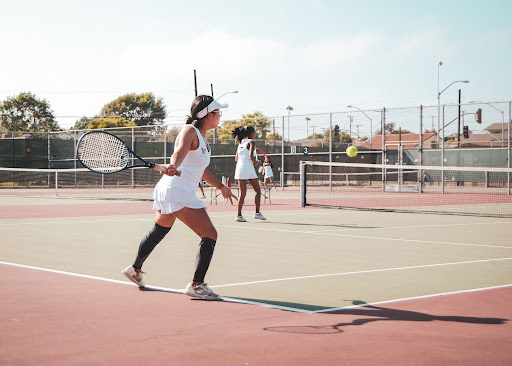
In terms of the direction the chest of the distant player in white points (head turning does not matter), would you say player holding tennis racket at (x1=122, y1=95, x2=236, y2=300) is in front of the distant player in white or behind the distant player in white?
behind

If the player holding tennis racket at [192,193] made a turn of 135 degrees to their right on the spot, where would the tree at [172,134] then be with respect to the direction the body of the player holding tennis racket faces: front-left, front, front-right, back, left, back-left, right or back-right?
back-right

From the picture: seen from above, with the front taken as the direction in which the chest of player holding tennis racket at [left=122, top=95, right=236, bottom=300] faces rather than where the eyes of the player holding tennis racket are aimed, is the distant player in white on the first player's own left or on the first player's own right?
on the first player's own left

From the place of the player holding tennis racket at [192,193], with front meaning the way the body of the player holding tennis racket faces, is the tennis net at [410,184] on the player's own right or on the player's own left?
on the player's own left

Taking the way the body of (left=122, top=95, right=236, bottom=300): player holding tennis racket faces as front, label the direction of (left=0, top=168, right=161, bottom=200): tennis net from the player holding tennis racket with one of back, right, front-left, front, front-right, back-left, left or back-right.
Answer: left

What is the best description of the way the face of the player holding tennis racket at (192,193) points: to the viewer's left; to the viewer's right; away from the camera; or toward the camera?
to the viewer's right

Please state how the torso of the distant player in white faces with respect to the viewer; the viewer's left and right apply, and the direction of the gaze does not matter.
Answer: facing away from the viewer and to the right of the viewer

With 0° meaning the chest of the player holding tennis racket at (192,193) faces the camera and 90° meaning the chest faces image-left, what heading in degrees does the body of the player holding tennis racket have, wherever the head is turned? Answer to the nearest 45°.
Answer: approximately 270°
